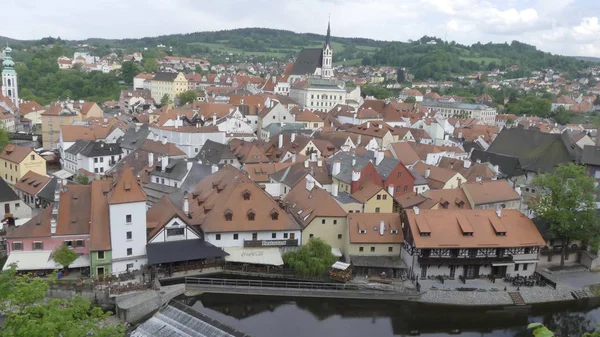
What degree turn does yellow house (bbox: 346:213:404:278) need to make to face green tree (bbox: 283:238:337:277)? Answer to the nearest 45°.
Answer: approximately 45° to its right

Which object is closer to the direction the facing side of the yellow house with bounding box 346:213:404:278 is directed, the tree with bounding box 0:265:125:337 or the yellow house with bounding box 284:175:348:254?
the tree

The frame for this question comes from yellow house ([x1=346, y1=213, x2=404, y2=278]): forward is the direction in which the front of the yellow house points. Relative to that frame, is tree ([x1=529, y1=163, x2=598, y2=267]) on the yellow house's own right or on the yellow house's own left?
on the yellow house's own left

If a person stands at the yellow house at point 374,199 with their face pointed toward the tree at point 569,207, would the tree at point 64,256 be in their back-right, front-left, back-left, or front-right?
back-right

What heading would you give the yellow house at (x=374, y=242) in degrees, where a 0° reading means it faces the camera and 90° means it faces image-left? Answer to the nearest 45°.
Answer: approximately 0°

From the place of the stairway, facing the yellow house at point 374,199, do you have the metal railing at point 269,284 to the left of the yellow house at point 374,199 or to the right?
left

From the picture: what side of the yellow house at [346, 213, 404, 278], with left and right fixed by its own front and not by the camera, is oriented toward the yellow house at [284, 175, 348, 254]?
right

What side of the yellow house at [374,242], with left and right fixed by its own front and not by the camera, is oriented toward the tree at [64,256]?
right

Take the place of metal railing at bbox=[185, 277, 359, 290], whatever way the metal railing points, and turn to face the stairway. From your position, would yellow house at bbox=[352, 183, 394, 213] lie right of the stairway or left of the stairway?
left

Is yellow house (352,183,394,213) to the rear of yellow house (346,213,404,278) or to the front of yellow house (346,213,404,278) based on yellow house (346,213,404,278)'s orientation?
to the rear
